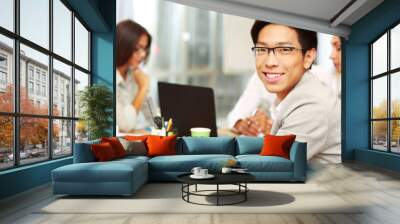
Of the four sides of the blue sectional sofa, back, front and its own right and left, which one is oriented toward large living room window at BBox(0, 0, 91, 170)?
right

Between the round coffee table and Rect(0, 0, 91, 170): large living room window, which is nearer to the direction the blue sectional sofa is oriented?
the round coffee table

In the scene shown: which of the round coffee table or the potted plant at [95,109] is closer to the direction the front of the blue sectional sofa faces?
the round coffee table

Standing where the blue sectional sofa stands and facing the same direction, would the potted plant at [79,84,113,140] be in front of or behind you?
behind

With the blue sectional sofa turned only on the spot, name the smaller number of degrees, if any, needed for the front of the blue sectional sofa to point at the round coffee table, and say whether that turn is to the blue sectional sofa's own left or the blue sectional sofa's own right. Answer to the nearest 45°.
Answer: approximately 45° to the blue sectional sofa's own left

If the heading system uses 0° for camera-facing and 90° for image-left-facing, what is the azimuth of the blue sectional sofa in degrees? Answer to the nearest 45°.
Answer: approximately 0°
